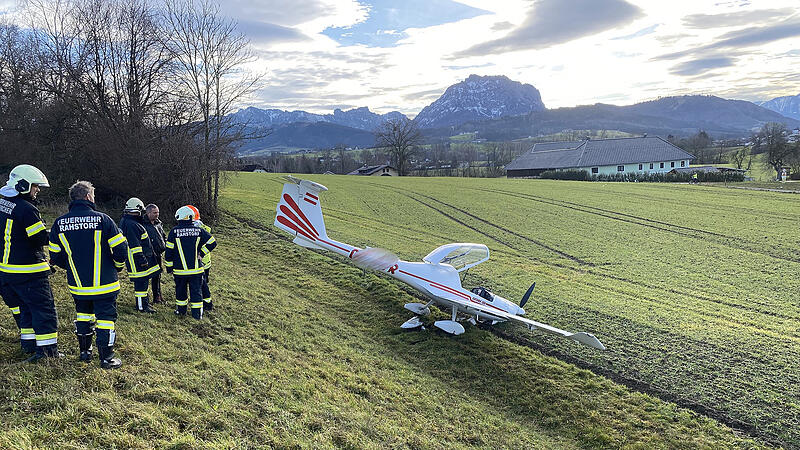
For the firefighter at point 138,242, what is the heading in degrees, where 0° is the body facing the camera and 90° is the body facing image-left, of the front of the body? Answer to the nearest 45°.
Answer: approximately 270°

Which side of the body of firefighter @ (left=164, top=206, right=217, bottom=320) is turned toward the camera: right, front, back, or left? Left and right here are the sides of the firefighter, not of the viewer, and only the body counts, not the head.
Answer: back

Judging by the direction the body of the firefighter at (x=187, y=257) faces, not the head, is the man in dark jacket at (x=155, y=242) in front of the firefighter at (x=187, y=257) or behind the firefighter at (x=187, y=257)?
in front

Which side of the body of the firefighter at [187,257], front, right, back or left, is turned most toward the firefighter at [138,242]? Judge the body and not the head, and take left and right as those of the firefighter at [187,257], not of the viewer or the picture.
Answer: left

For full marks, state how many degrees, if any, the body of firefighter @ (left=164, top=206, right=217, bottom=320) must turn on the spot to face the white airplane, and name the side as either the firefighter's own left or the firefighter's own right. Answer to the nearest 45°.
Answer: approximately 90° to the firefighter's own right

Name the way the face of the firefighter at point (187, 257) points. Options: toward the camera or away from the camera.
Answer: away from the camera

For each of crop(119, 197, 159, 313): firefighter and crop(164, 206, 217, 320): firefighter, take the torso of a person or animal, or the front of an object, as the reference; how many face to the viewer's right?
1

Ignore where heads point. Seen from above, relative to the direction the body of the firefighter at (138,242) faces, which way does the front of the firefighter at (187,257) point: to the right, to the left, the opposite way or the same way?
to the left

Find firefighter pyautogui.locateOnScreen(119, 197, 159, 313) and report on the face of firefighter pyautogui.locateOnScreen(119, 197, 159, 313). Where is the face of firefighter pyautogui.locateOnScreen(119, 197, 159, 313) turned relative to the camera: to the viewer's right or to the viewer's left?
to the viewer's right

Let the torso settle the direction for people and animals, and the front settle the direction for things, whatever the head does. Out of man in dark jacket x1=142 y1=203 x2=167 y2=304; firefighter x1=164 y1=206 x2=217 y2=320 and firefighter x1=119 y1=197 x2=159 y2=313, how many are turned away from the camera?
1

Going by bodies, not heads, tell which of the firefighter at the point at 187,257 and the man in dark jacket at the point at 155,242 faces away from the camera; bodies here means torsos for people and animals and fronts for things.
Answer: the firefighter at the point at 187,257

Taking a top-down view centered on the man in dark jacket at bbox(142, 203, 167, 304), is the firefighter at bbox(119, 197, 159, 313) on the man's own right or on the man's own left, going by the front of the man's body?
on the man's own right
